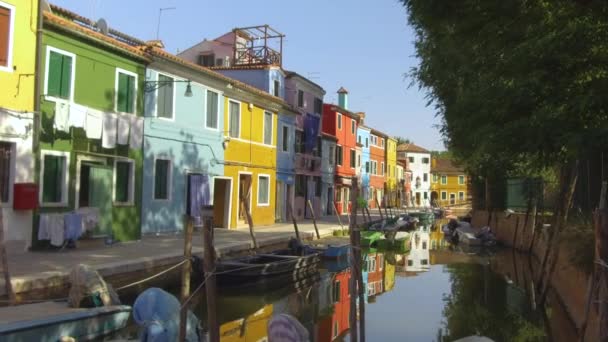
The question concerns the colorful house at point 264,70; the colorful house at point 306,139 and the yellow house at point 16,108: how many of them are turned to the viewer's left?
0

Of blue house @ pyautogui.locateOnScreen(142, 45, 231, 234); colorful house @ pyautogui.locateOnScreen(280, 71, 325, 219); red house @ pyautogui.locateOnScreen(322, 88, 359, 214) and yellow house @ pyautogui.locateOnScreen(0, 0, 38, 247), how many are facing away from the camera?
0

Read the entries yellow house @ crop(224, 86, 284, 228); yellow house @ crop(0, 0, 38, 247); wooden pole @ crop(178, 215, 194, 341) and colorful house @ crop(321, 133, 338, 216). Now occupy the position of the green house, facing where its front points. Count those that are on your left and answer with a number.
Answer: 2

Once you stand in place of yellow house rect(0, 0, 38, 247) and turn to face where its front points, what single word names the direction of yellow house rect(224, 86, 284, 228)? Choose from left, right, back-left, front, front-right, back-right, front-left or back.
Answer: left

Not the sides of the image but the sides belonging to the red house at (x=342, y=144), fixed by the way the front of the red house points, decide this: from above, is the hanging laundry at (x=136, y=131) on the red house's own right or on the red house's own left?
on the red house's own right

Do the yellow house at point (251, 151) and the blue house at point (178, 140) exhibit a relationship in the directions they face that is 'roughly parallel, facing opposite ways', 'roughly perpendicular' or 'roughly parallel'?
roughly parallel

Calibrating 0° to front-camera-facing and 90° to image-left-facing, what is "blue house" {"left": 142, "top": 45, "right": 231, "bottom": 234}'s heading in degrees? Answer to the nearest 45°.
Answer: approximately 315°

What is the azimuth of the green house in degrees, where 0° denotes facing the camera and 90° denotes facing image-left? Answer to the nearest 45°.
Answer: approximately 315°

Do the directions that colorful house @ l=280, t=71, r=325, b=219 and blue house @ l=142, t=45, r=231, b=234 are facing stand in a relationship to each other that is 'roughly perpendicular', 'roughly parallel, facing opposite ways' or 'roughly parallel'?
roughly parallel

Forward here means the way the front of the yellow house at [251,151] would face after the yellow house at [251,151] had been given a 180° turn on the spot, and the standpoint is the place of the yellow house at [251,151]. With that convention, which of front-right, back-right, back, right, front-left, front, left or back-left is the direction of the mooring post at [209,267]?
back-left

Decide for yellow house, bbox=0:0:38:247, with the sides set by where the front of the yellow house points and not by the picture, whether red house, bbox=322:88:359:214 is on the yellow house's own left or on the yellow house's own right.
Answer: on the yellow house's own left
